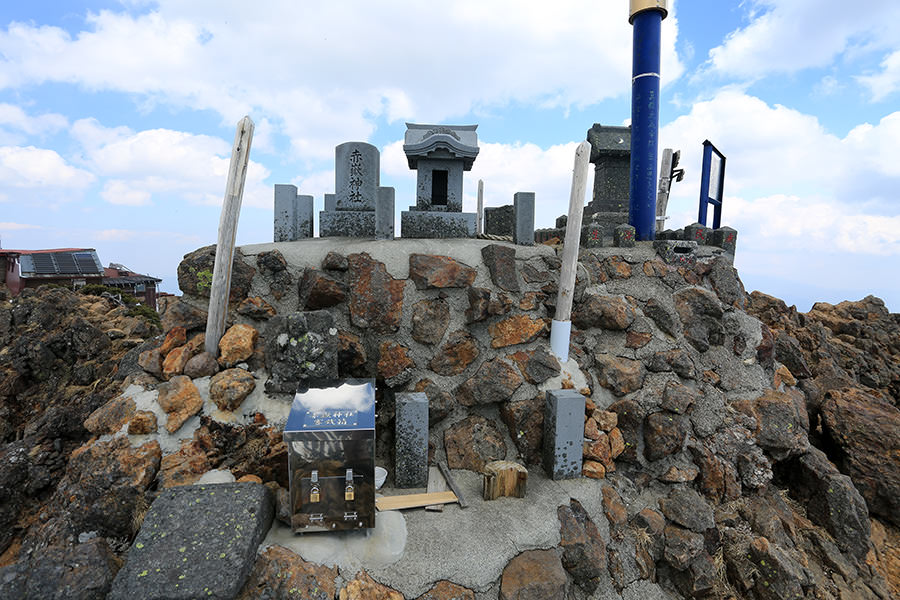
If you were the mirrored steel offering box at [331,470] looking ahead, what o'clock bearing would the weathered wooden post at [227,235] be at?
The weathered wooden post is roughly at 5 o'clock from the mirrored steel offering box.

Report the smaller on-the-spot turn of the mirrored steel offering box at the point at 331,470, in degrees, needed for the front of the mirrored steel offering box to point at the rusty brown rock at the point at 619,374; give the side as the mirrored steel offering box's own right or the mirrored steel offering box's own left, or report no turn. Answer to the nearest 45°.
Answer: approximately 90° to the mirrored steel offering box's own left

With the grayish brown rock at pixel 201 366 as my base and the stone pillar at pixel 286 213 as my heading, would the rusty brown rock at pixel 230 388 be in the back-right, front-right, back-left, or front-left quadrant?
back-right

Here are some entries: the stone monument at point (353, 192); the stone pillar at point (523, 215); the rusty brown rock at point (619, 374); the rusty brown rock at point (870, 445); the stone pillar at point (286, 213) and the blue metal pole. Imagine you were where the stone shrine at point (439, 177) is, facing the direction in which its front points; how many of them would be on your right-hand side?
2

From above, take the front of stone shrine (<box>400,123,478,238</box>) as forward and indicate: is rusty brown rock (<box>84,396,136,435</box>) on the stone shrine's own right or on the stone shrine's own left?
on the stone shrine's own right

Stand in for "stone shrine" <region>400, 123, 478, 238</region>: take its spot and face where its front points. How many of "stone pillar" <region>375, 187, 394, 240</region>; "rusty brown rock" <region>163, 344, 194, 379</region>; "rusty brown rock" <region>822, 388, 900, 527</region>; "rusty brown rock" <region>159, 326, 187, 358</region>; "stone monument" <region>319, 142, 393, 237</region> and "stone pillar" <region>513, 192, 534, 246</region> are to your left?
2

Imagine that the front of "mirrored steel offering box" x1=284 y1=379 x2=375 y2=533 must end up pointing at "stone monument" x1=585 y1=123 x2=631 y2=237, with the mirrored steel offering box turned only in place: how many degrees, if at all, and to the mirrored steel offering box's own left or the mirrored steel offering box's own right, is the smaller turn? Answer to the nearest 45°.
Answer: approximately 135° to the mirrored steel offering box's own left

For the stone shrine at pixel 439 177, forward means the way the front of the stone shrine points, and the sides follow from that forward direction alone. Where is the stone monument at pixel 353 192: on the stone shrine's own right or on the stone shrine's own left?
on the stone shrine's own right

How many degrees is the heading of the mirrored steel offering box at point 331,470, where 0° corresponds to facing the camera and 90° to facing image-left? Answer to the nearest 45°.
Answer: approximately 0°

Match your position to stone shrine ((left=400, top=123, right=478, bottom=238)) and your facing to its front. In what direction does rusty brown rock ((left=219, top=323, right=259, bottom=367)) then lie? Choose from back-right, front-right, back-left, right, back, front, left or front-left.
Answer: front-right
